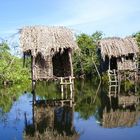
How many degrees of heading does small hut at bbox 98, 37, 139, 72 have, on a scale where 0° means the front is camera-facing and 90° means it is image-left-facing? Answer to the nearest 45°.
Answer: approximately 0°

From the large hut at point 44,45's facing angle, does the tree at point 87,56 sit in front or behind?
behind

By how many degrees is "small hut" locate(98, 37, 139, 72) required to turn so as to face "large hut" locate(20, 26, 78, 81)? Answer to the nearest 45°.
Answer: approximately 45° to its right

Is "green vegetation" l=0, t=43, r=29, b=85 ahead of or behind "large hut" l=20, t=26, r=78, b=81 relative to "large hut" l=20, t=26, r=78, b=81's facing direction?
behind

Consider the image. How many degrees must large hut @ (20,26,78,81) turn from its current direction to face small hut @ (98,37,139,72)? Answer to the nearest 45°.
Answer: approximately 135° to its left

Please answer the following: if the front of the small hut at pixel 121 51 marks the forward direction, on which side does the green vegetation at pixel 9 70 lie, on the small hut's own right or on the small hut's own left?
on the small hut's own right

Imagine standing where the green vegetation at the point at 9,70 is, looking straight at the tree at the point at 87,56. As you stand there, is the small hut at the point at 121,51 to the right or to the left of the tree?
right

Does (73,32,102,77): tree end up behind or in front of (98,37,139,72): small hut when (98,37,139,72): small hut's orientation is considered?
behind

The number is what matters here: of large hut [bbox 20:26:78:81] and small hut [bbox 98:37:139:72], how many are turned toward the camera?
2
